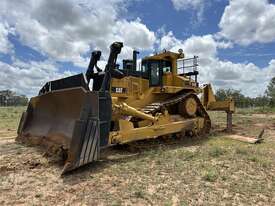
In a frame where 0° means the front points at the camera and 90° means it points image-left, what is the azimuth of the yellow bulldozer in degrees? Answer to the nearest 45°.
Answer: approximately 45°
